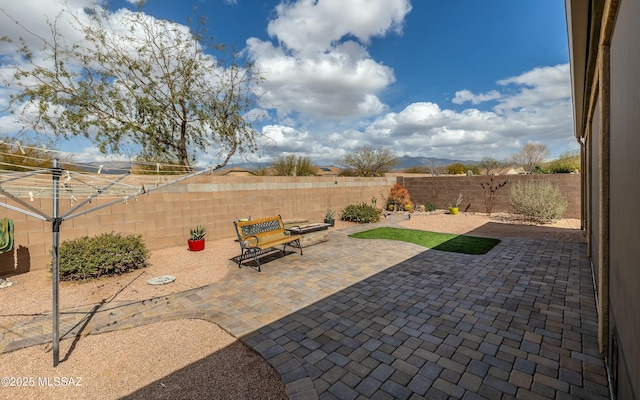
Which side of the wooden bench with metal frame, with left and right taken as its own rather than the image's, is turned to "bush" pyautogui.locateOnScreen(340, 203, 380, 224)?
left

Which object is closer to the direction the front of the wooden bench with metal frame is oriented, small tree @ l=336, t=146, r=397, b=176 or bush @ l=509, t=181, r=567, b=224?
the bush

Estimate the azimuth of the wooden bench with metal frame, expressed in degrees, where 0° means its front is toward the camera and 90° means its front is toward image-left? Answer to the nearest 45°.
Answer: approximately 315°

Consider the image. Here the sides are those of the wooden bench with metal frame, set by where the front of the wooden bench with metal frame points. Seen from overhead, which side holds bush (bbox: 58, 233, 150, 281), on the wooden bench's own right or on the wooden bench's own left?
on the wooden bench's own right

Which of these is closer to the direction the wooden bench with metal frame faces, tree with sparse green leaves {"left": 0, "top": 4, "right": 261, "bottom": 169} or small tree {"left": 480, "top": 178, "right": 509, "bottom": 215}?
the small tree

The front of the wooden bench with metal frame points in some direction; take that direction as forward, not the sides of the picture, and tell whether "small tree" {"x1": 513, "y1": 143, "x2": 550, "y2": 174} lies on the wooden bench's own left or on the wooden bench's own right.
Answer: on the wooden bench's own left

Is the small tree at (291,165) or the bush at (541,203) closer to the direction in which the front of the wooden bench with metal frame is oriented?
the bush

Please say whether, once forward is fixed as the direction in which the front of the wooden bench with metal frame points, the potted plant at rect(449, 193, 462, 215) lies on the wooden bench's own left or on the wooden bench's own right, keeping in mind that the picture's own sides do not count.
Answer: on the wooden bench's own left
